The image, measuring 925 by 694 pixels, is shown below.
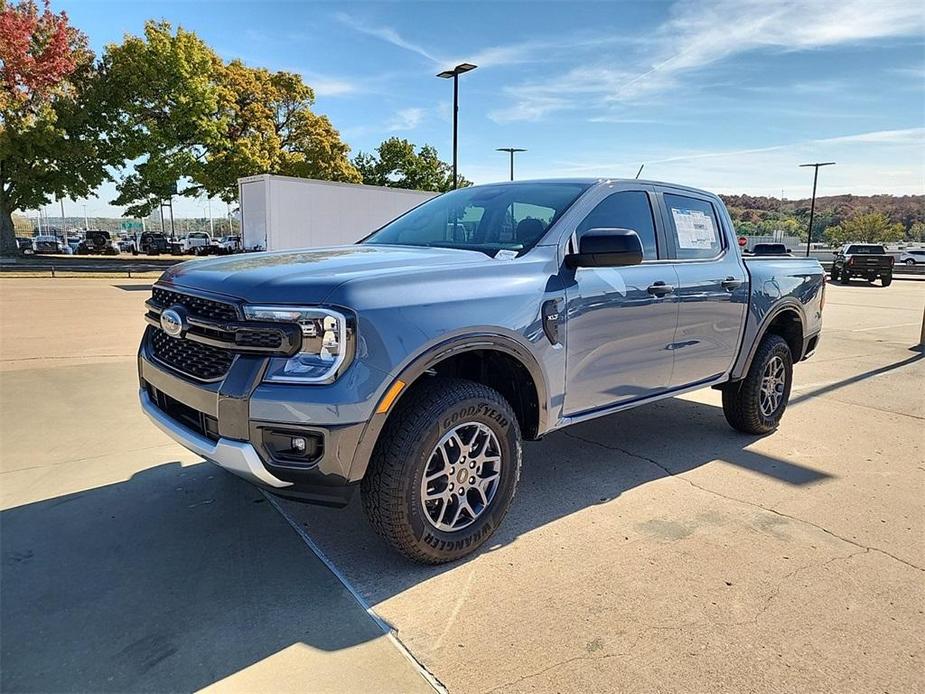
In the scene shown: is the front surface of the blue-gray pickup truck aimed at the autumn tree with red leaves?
no

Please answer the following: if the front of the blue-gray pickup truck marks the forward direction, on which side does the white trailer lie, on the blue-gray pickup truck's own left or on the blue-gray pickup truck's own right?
on the blue-gray pickup truck's own right

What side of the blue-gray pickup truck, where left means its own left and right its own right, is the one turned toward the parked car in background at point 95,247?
right

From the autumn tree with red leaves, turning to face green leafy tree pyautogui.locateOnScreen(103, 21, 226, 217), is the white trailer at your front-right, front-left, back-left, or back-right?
front-right

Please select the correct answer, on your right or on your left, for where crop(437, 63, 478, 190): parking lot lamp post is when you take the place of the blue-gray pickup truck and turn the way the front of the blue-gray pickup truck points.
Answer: on your right

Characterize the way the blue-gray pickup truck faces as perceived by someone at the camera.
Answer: facing the viewer and to the left of the viewer

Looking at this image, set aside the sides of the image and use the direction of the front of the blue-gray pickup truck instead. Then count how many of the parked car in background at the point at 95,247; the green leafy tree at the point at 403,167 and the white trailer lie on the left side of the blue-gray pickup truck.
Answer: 0

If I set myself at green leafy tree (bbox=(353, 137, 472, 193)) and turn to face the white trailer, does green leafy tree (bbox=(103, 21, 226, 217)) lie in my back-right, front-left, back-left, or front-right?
front-right

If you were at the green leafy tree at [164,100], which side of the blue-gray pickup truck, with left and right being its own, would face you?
right

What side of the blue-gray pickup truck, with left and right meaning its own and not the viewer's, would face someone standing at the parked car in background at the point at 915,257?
back

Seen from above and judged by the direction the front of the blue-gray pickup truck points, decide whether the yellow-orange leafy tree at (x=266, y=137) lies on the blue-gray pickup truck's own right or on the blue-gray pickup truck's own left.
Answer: on the blue-gray pickup truck's own right

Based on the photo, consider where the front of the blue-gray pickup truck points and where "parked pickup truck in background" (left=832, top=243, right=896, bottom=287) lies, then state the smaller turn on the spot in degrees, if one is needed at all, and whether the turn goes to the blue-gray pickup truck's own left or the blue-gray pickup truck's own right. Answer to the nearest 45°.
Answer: approximately 180°

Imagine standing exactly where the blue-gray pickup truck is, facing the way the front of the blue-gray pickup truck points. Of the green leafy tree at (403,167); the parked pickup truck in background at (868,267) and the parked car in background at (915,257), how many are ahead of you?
0

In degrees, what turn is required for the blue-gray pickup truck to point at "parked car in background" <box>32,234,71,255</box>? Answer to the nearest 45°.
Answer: approximately 90° to its right
